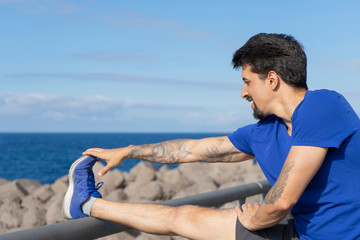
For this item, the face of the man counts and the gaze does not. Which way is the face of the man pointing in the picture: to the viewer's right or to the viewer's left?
to the viewer's left

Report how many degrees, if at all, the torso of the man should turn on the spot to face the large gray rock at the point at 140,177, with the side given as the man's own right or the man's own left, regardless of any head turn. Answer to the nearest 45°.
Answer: approximately 90° to the man's own right

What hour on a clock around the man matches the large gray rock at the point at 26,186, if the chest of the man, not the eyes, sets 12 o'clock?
The large gray rock is roughly at 2 o'clock from the man.

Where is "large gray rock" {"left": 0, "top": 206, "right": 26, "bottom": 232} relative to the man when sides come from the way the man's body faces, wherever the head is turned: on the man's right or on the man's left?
on the man's right

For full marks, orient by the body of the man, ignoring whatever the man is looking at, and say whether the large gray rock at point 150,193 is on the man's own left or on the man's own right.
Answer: on the man's own right

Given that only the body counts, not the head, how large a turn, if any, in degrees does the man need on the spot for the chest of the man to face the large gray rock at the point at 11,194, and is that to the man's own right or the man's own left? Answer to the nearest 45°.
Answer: approximately 45° to the man's own right

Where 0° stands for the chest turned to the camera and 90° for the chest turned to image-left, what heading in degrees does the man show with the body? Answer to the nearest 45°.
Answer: approximately 90°

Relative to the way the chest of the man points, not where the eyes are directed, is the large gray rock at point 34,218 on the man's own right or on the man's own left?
on the man's own right

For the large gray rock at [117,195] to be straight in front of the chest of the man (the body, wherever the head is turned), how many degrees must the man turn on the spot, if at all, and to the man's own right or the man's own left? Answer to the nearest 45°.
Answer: approximately 90° to the man's own right

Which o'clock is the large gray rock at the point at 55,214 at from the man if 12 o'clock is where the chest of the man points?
The large gray rock is roughly at 2 o'clock from the man.
